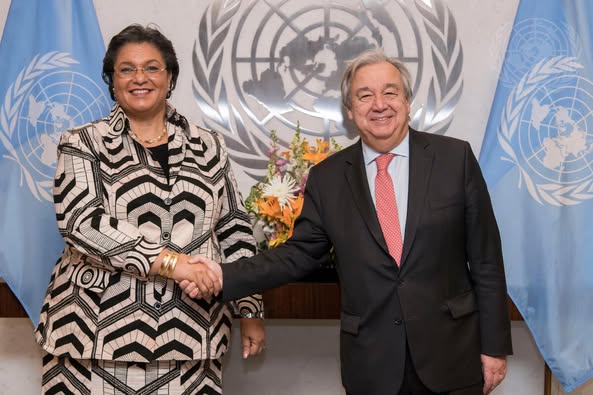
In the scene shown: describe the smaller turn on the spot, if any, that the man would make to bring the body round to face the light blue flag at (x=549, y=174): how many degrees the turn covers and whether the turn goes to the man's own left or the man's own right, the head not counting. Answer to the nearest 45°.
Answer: approximately 135° to the man's own left

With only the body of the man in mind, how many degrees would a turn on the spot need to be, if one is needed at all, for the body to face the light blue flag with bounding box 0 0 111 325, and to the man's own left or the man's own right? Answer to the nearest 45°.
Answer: approximately 135° to the man's own right

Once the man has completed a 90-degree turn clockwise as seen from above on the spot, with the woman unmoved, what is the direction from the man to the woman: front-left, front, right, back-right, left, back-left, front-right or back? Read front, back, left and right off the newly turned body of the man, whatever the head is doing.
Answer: front

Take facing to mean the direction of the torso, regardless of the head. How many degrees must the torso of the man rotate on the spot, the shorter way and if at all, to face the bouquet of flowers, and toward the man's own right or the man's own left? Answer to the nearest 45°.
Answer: approximately 135° to the man's own right

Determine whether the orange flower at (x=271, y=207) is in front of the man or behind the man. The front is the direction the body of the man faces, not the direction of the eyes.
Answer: behind

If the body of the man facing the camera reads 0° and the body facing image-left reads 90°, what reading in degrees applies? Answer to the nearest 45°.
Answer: approximately 0°

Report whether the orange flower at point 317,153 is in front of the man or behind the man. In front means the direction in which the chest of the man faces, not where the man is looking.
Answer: behind
